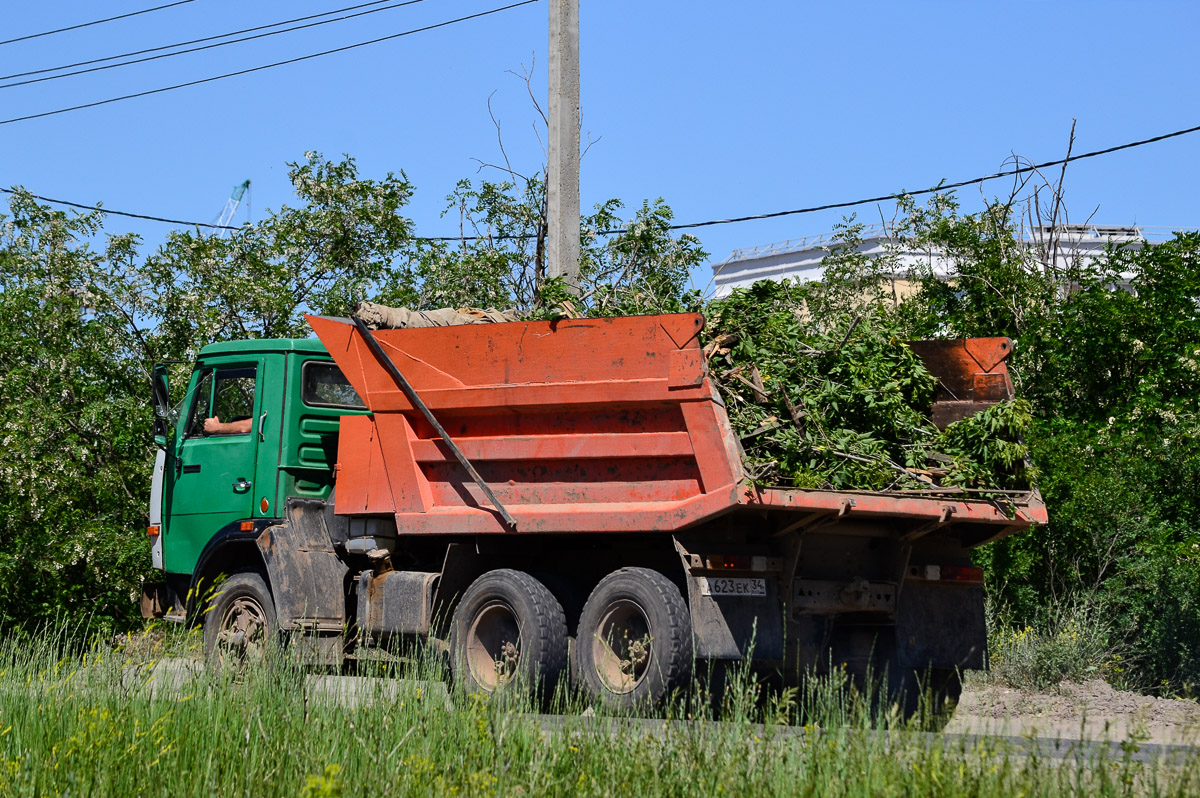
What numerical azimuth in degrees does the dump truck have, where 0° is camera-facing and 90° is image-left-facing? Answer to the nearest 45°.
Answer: approximately 135°
